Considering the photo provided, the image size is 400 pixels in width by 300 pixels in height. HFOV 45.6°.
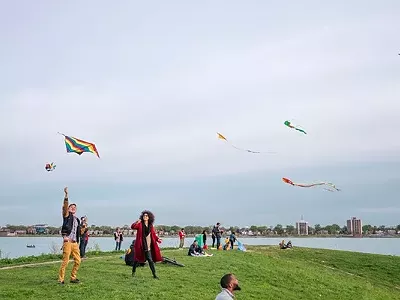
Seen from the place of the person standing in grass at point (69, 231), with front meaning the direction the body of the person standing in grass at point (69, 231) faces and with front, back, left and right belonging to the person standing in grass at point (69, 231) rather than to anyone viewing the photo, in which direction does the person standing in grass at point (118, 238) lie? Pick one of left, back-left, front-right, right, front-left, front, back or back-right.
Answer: back-left

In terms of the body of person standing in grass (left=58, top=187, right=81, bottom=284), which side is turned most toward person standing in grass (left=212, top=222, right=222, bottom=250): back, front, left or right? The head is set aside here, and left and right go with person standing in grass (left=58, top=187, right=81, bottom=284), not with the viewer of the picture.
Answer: left

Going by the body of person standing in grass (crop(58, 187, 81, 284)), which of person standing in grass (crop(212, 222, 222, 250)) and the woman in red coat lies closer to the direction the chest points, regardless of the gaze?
the woman in red coat

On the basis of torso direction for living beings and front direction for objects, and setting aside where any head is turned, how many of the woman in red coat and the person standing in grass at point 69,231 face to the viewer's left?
0

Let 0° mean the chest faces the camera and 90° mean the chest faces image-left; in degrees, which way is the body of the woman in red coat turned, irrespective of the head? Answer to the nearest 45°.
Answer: approximately 0°

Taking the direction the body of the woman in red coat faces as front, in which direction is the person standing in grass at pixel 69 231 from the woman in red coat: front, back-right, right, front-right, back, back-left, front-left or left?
front-right

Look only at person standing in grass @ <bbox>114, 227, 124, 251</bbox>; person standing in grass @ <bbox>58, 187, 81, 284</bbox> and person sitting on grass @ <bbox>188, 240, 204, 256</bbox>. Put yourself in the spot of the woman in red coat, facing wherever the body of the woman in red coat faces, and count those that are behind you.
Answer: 2

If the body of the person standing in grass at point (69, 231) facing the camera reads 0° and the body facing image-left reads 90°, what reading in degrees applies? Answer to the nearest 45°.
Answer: approximately 315°

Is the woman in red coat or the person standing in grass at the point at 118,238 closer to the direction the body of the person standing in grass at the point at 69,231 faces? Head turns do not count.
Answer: the woman in red coat

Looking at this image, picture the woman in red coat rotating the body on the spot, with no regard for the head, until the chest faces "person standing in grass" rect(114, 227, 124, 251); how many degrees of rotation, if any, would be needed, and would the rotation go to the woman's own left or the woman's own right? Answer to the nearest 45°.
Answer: approximately 180°
